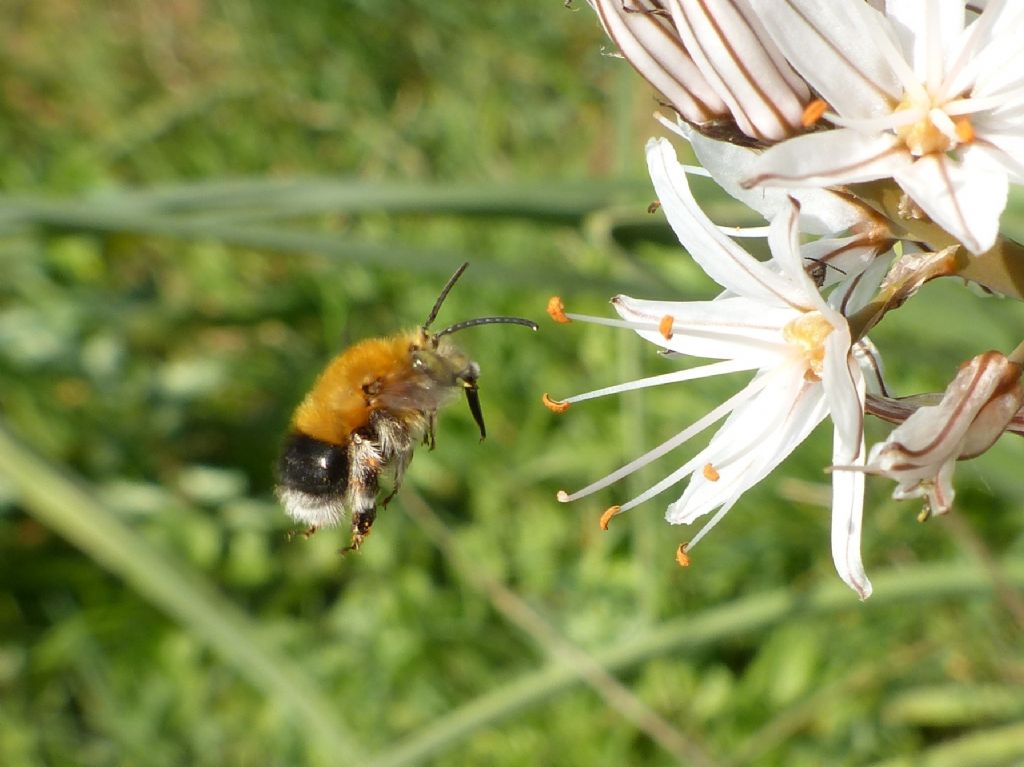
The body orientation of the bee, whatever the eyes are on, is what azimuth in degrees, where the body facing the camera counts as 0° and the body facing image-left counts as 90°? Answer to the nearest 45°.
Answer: approximately 270°
